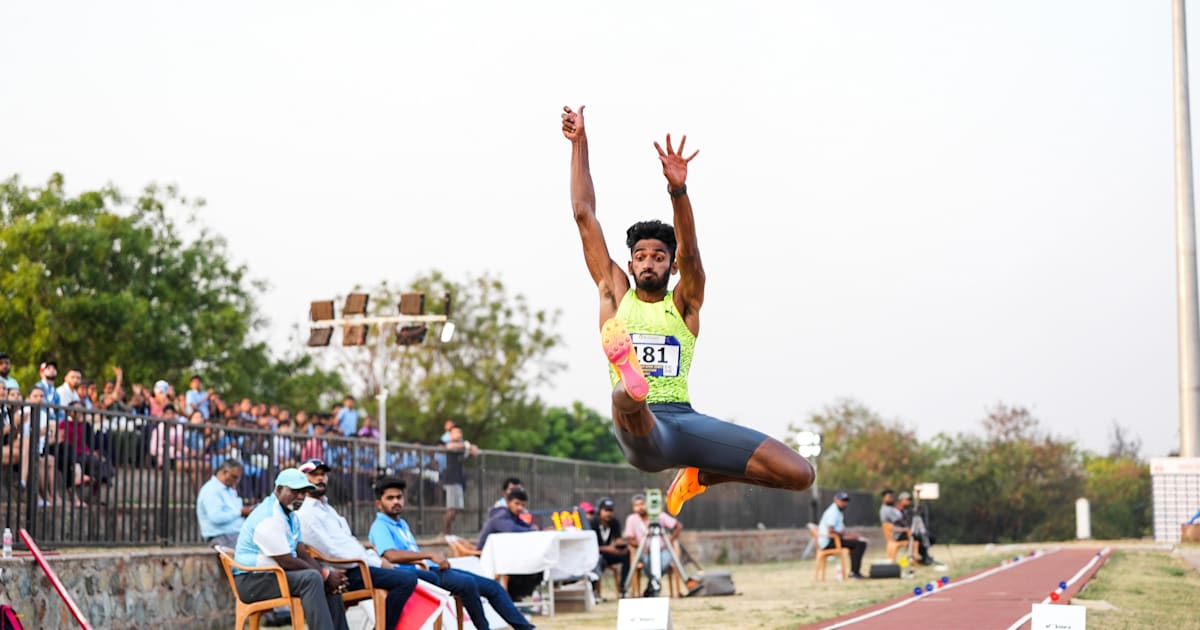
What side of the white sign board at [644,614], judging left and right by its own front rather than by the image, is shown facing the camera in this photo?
front

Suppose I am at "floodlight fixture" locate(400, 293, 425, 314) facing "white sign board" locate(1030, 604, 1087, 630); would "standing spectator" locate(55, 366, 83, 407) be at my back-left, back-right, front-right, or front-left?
front-right

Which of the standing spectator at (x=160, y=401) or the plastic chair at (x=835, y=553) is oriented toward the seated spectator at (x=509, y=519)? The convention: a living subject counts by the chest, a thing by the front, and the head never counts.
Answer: the standing spectator

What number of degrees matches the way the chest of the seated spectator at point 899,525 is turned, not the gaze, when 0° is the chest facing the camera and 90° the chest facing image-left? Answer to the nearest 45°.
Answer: approximately 270°

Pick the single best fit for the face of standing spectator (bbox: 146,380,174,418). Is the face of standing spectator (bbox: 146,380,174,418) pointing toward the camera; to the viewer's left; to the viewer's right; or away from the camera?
toward the camera

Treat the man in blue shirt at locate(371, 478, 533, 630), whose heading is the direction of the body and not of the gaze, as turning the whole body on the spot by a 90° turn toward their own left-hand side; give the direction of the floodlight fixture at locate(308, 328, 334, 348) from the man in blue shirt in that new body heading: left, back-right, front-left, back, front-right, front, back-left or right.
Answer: front-left

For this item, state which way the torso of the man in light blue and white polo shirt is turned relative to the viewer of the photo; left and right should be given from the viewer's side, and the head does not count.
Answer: facing the viewer and to the right of the viewer

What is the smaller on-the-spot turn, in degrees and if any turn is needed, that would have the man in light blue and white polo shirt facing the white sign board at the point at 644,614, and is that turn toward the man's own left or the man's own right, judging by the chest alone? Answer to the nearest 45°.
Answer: approximately 45° to the man's own left

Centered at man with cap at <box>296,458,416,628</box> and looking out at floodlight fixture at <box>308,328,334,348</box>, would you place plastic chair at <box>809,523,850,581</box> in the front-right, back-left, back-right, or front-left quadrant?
front-right

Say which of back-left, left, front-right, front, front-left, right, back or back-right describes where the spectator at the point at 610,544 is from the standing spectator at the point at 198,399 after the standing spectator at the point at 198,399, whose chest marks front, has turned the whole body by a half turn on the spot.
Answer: back-right

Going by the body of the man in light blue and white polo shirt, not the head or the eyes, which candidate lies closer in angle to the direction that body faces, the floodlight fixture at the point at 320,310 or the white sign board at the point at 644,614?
the white sign board

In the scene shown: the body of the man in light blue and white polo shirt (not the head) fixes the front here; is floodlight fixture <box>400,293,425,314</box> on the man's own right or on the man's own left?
on the man's own left

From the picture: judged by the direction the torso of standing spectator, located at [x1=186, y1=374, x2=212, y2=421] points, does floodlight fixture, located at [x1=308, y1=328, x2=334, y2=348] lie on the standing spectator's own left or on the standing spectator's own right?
on the standing spectator's own left

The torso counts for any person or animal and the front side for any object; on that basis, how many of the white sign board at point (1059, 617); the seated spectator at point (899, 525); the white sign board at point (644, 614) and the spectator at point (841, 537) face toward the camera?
2
